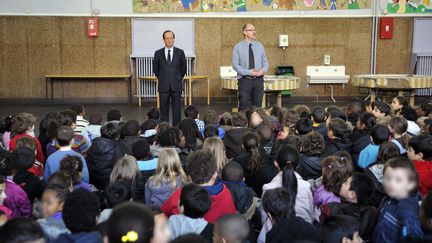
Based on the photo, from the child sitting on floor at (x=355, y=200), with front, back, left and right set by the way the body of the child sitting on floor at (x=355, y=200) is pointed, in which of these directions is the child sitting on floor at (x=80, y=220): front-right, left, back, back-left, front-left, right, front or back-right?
left

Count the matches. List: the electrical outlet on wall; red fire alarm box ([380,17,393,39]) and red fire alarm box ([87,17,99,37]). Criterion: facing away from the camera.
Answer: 0

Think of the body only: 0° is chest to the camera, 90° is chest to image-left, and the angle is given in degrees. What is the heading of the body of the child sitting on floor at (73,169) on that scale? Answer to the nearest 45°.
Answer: approximately 180°

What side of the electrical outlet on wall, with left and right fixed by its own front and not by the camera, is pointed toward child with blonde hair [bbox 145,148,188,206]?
front

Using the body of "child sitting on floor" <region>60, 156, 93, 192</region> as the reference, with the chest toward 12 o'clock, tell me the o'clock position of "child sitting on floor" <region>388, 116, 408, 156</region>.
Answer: "child sitting on floor" <region>388, 116, 408, 156</region> is roughly at 3 o'clock from "child sitting on floor" <region>60, 156, 93, 192</region>.

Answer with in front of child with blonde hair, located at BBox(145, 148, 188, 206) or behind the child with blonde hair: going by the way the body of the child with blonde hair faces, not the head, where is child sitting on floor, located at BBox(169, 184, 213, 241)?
behind

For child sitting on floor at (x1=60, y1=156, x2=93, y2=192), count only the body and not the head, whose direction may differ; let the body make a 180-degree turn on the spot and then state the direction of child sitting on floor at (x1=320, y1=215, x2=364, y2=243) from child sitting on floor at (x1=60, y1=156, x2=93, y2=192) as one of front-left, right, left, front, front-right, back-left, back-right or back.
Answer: front-left

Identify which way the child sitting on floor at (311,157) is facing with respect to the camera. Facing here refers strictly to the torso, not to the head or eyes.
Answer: away from the camera

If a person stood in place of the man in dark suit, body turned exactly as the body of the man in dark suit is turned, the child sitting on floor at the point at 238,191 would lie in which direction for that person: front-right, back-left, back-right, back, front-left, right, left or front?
front

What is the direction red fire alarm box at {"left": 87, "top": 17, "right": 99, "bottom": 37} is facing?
toward the camera

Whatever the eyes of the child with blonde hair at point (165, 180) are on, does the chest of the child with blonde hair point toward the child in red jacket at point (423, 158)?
no

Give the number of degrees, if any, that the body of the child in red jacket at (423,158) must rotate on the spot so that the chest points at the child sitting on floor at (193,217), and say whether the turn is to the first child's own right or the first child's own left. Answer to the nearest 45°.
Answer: approximately 90° to the first child's own left

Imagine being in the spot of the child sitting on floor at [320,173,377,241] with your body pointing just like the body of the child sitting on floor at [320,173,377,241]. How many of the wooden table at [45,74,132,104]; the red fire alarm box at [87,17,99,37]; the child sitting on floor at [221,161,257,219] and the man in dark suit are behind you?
0

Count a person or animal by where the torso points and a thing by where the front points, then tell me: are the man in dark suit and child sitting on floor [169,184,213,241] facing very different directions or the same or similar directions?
very different directions

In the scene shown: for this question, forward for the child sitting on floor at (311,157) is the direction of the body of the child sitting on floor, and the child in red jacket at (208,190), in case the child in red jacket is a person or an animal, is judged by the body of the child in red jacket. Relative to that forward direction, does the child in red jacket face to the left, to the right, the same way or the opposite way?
the same way

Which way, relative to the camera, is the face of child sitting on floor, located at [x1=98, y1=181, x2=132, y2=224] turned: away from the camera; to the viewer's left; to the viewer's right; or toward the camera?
away from the camera

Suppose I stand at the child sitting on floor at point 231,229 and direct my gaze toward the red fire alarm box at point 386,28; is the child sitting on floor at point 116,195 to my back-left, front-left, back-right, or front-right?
front-left

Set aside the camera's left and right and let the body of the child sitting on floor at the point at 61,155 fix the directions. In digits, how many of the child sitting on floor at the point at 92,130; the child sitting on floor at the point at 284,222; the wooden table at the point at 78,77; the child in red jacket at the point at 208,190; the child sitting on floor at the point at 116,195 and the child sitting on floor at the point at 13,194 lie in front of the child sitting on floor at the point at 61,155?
2

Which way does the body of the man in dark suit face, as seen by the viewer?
toward the camera

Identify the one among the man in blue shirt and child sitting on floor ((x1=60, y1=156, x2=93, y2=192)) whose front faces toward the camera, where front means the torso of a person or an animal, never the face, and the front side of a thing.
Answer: the man in blue shirt

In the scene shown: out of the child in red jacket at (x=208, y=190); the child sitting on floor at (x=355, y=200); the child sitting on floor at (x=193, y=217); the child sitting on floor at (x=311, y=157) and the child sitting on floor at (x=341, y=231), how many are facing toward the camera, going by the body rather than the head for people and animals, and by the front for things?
0
